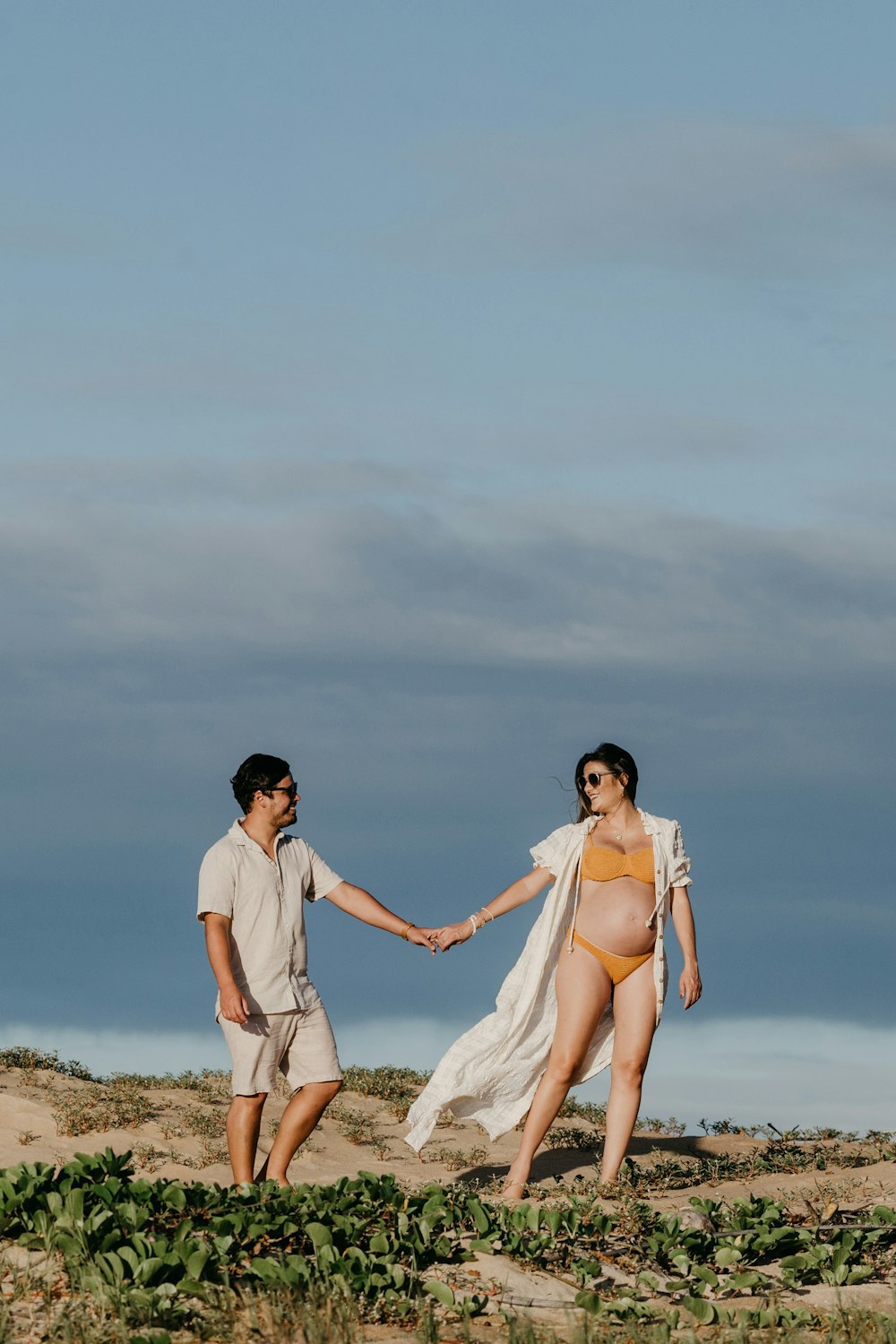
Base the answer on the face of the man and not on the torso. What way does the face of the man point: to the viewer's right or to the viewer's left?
to the viewer's right

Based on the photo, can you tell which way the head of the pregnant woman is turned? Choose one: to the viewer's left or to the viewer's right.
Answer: to the viewer's left

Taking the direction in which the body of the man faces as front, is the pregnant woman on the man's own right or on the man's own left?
on the man's own left
